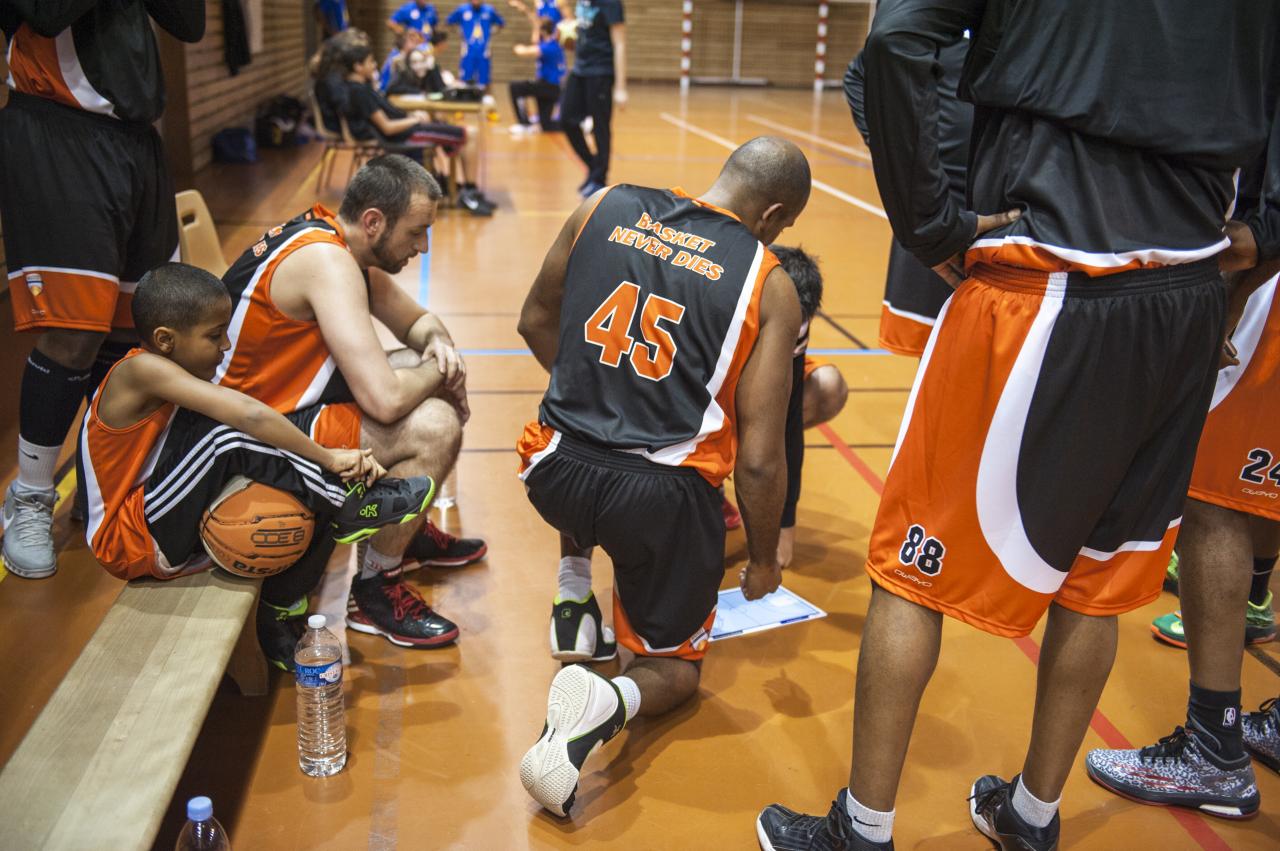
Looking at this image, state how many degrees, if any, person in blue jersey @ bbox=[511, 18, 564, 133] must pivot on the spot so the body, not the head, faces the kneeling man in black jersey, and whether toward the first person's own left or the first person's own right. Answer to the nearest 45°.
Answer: approximately 90° to the first person's own left

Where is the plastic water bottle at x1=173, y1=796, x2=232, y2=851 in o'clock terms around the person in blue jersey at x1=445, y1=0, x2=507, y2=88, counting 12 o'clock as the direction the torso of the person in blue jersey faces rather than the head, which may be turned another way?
The plastic water bottle is roughly at 12 o'clock from the person in blue jersey.

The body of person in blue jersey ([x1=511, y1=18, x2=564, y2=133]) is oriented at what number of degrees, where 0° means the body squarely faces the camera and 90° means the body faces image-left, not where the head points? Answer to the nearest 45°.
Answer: approximately 90°

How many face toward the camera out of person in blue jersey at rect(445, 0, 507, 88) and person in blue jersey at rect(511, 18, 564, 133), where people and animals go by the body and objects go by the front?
1

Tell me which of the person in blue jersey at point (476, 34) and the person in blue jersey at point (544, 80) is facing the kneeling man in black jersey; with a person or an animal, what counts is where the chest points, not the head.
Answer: the person in blue jersey at point (476, 34)

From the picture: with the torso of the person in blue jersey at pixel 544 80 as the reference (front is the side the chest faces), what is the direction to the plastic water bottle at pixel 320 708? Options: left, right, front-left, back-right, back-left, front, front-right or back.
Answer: left

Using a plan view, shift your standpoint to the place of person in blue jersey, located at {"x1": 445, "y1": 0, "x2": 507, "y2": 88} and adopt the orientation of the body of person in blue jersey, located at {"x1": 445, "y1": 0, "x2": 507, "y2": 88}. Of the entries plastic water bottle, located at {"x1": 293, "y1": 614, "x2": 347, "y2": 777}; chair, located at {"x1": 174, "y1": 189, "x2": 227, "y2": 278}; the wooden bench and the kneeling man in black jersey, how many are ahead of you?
4

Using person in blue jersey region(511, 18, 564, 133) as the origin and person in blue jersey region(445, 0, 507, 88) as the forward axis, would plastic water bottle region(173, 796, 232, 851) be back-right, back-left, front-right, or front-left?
back-left

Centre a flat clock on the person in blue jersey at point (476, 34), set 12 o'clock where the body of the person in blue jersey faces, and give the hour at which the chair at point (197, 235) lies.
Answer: The chair is roughly at 12 o'clock from the person in blue jersey.

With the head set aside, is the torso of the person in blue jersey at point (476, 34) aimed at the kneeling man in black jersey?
yes

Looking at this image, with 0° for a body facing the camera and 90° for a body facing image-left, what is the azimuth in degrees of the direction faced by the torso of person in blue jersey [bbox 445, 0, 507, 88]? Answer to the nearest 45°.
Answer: approximately 0°

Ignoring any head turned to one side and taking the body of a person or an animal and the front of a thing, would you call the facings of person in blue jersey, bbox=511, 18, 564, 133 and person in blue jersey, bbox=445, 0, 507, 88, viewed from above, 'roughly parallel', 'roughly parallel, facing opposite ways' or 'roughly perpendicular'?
roughly perpendicular
